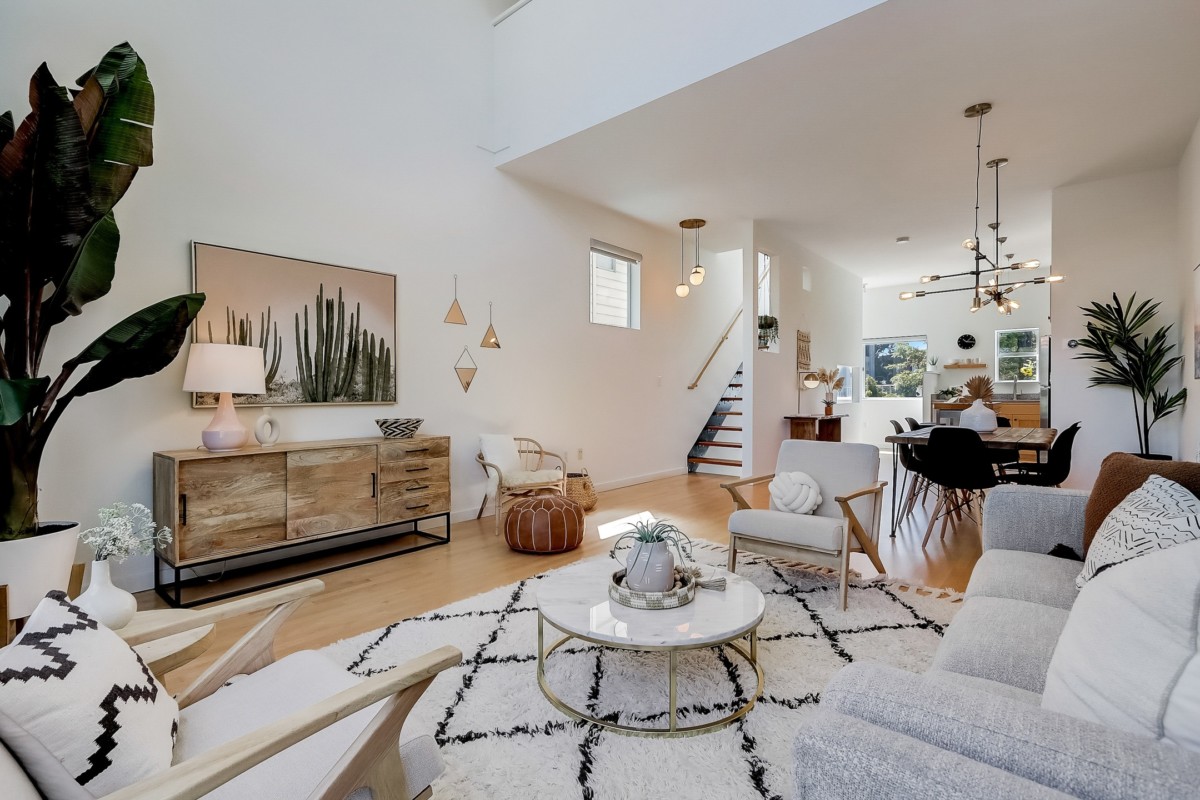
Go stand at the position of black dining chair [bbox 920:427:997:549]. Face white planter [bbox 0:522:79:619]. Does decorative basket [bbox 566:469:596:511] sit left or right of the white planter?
right

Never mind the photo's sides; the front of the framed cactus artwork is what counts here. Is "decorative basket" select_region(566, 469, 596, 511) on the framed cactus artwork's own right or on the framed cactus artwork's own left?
on the framed cactus artwork's own left

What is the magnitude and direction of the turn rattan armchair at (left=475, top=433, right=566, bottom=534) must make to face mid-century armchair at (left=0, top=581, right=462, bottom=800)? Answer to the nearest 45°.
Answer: approximately 45° to its right

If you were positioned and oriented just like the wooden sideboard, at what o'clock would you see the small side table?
The small side table is roughly at 10 o'clock from the wooden sideboard.

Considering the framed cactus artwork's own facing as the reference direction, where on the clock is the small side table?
The small side table is roughly at 10 o'clock from the framed cactus artwork.

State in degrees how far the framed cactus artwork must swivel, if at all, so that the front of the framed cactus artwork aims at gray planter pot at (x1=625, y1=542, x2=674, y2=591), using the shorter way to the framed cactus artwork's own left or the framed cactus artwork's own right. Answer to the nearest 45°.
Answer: approximately 45° to the framed cactus artwork's own right

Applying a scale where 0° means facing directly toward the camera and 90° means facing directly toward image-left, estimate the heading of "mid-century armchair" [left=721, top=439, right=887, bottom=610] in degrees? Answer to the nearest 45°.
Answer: approximately 45°

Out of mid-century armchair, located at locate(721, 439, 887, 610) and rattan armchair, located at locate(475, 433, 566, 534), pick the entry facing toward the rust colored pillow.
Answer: rattan armchair, located at locate(475, 433, 566, 534)

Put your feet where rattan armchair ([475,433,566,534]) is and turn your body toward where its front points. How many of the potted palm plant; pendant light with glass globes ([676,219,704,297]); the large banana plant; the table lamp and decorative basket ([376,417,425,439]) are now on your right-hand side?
3

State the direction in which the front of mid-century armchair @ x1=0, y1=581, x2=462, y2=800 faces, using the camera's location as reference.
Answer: facing away from the viewer and to the right of the viewer
